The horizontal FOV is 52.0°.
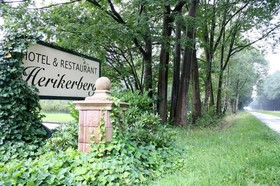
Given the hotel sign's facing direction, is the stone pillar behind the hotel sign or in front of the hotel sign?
in front

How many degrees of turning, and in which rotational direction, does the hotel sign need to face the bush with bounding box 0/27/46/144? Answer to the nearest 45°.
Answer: approximately 90° to its right

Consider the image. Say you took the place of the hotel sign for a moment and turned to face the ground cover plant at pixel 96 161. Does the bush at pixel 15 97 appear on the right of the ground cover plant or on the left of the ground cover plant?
right

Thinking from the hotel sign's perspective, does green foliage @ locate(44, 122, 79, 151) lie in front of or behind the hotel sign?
in front

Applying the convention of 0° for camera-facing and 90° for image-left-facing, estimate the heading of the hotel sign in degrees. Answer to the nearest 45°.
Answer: approximately 315°

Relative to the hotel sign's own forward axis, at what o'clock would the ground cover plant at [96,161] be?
The ground cover plant is roughly at 1 o'clock from the hotel sign.
